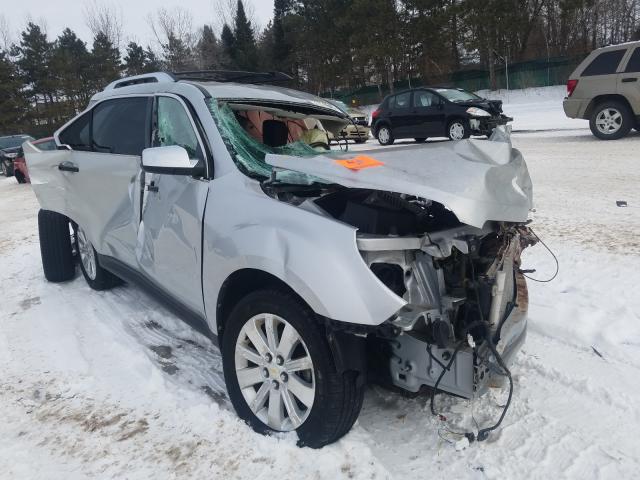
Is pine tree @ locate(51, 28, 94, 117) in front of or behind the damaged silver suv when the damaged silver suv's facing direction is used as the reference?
behind

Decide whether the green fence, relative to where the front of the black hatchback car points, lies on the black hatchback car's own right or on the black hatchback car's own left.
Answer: on the black hatchback car's own left

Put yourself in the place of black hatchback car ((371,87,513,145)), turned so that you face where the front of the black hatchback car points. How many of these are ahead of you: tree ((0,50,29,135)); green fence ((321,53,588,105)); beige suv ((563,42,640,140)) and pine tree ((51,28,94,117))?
1

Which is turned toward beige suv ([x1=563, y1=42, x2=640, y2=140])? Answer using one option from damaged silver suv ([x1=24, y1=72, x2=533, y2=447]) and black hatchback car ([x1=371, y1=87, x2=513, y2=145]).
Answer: the black hatchback car

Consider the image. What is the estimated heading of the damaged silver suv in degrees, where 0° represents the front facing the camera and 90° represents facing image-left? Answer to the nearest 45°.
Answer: approximately 315°

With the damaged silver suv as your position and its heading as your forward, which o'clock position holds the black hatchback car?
The black hatchback car is roughly at 8 o'clock from the damaged silver suv.

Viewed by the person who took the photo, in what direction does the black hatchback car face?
facing the viewer and to the right of the viewer

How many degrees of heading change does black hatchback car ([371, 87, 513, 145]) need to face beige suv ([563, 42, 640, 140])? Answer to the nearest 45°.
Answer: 0° — it already faces it

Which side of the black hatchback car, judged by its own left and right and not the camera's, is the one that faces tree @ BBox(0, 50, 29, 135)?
back

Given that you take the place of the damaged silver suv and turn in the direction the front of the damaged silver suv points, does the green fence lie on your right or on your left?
on your left
